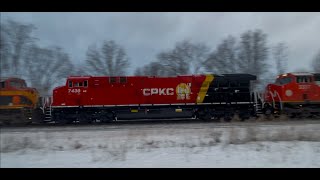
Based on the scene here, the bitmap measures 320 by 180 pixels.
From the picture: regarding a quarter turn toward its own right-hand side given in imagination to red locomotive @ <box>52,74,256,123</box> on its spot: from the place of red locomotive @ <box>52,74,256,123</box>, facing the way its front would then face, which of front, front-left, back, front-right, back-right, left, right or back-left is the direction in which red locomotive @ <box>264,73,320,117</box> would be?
right

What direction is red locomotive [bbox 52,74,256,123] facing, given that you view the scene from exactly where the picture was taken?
facing to the left of the viewer
